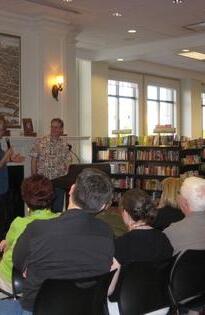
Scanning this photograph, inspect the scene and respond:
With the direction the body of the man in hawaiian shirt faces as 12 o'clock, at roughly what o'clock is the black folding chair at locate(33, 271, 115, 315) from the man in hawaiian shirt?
The black folding chair is roughly at 12 o'clock from the man in hawaiian shirt.

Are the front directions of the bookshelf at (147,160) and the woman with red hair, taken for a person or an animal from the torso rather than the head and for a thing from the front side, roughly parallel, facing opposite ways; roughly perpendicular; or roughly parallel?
roughly parallel, facing opposite ways

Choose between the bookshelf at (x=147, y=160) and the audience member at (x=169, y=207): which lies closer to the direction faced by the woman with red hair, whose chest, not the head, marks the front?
the bookshelf

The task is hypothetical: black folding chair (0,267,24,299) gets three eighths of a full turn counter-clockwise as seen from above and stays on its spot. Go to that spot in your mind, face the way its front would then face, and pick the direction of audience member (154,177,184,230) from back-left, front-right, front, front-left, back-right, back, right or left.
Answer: back-left

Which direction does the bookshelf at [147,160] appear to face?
toward the camera

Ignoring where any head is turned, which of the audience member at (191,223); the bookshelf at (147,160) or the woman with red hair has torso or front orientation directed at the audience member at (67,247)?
the bookshelf

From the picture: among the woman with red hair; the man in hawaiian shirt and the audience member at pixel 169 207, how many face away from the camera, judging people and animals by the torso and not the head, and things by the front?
2

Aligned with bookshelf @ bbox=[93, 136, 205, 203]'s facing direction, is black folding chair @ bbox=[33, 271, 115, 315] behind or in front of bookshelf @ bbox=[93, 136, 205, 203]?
in front

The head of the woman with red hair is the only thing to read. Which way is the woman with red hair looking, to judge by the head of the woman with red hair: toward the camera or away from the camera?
away from the camera

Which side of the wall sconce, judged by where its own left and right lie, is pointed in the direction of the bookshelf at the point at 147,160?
left

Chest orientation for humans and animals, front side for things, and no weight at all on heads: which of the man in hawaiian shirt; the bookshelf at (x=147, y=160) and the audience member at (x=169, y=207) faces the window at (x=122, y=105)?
the audience member

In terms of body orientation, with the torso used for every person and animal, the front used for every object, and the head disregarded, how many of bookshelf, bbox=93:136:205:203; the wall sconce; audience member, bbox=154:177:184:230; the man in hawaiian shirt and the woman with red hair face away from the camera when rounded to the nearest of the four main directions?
2

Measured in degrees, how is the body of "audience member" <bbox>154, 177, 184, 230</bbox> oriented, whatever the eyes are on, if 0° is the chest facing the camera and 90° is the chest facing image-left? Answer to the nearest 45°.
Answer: approximately 180°

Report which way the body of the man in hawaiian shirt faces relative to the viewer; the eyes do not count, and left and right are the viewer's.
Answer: facing the viewer

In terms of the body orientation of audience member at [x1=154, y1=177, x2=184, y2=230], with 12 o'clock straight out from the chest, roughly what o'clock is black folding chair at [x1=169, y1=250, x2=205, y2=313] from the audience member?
The black folding chair is roughly at 6 o'clock from the audience member.

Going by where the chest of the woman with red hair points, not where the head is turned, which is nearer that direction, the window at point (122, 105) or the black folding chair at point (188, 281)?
the window

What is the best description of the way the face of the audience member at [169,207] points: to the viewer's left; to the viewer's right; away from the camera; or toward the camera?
away from the camera

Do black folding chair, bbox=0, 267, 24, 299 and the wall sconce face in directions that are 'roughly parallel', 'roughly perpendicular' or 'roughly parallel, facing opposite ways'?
roughly parallel, facing opposite ways

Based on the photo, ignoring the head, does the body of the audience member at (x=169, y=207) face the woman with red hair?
no

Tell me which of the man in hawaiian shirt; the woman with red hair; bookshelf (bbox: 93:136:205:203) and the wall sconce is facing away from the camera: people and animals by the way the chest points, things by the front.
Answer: the woman with red hair

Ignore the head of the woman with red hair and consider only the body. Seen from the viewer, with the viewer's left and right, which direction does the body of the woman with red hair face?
facing away from the viewer

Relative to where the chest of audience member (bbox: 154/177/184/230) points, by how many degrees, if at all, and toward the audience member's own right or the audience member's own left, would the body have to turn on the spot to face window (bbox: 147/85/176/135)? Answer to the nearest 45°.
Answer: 0° — they already face it
